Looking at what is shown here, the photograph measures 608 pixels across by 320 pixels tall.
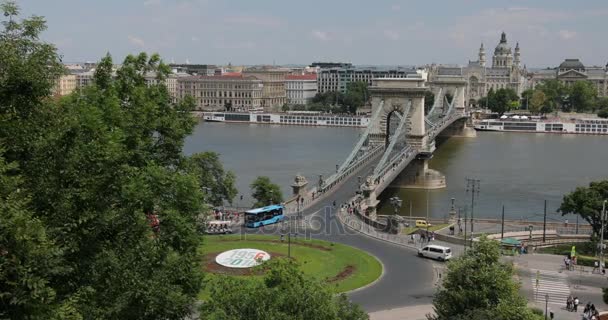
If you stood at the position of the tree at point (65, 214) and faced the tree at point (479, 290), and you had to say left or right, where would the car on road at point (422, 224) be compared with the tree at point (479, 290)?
left

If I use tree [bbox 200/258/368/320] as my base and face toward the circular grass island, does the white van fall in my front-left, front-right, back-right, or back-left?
front-right

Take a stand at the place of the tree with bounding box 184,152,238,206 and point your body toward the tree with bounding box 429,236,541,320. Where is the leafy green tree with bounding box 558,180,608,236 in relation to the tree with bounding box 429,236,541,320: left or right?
left

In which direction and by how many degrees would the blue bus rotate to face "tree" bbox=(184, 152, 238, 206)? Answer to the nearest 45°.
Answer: approximately 90° to its right

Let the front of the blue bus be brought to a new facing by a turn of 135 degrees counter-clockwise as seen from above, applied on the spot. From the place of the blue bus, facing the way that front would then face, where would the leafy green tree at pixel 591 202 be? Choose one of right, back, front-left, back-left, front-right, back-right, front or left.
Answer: front

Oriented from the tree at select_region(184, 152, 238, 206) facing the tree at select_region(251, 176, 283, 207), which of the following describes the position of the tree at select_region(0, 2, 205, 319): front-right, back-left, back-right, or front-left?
back-right

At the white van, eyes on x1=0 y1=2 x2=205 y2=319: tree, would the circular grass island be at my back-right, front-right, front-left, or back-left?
front-right
